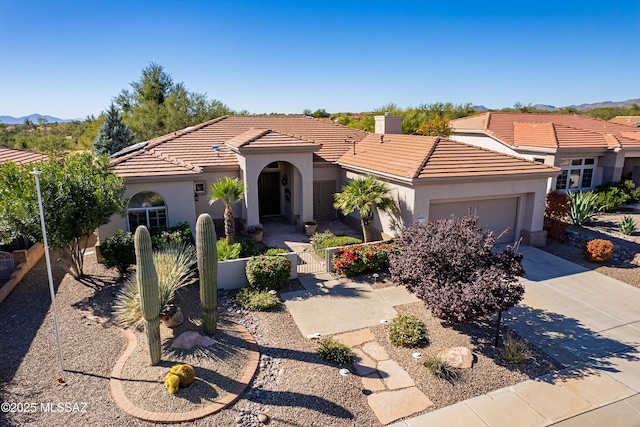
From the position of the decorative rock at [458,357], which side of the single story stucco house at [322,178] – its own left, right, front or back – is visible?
front

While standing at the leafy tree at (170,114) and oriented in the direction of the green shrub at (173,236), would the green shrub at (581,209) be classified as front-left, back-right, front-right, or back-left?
front-left

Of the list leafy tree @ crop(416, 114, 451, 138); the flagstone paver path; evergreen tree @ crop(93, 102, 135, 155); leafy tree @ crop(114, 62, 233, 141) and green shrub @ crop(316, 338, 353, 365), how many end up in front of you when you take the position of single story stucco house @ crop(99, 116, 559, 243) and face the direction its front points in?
2

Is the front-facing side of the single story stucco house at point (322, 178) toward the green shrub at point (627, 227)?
no

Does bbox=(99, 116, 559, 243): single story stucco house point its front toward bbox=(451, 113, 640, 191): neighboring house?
no

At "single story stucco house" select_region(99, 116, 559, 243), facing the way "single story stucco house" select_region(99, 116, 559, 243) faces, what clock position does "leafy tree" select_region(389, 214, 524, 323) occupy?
The leafy tree is roughly at 11 o'clock from the single story stucco house.

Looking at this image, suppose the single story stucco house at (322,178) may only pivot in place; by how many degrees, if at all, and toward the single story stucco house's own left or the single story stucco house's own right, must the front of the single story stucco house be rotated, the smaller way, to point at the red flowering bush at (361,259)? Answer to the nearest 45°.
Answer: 0° — it already faces it

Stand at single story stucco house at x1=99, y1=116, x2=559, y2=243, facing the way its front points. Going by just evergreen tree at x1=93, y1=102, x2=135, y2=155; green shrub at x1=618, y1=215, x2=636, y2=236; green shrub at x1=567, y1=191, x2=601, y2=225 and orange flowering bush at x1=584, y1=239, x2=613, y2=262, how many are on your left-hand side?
3

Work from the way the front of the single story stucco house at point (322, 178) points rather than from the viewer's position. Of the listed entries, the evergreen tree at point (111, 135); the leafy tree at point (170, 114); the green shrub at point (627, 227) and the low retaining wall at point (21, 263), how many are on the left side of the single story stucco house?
1

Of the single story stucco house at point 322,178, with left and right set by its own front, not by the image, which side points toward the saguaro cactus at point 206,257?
front

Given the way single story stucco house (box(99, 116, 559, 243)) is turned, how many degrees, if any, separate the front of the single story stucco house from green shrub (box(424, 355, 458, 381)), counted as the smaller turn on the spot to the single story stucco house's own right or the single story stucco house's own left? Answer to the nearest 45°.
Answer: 0° — it already faces it

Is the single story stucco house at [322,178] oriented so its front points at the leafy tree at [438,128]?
no

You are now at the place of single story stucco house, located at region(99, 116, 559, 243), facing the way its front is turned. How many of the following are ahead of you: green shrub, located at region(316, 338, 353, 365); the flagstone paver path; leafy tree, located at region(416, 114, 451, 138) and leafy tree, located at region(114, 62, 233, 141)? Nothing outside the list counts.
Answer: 2

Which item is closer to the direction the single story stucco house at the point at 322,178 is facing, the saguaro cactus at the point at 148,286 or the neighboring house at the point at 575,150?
the saguaro cactus

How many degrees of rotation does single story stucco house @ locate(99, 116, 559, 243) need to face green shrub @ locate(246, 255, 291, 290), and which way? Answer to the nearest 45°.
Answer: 0° — it already faces it

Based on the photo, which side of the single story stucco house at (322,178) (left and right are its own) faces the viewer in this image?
front

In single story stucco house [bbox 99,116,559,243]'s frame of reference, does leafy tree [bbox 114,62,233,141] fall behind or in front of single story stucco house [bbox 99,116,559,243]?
behind

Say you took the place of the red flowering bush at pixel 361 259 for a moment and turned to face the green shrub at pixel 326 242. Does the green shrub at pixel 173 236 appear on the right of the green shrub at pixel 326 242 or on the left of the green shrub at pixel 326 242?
left

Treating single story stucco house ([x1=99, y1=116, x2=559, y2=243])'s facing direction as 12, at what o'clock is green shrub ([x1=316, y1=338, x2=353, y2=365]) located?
The green shrub is roughly at 12 o'clock from the single story stucco house.

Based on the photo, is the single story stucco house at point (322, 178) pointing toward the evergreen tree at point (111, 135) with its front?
no
